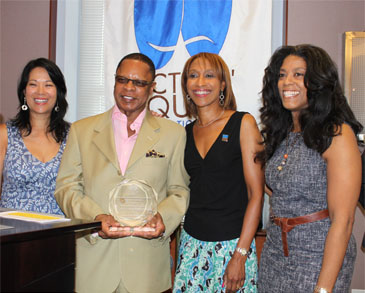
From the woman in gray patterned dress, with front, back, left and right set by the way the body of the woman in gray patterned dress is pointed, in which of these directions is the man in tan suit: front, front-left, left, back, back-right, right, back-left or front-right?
front-right

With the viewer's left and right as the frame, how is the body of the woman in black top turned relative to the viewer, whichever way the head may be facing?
facing the viewer and to the left of the viewer

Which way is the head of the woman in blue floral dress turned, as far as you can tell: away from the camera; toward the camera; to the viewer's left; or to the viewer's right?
toward the camera

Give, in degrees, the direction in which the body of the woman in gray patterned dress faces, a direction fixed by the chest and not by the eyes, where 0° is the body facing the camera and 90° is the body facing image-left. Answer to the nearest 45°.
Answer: approximately 45°

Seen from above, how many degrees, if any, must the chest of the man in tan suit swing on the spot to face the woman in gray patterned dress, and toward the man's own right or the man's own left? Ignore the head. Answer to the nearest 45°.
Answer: approximately 45° to the man's own left

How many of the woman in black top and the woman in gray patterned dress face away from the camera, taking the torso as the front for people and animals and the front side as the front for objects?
0

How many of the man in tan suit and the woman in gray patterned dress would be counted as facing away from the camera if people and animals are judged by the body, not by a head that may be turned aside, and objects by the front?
0

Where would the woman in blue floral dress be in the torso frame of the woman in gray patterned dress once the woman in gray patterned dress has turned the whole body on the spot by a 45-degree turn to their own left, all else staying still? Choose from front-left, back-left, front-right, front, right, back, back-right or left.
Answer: right

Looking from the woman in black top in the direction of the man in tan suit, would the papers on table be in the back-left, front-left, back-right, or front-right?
front-left

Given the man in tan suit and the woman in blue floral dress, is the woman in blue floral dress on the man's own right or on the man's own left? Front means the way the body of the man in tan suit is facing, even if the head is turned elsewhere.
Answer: on the man's own right

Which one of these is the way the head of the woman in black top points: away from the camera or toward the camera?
toward the camera

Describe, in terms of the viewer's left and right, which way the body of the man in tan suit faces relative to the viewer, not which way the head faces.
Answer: facing the viewer

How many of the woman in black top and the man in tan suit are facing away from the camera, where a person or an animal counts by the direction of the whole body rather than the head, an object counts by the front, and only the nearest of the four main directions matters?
0
